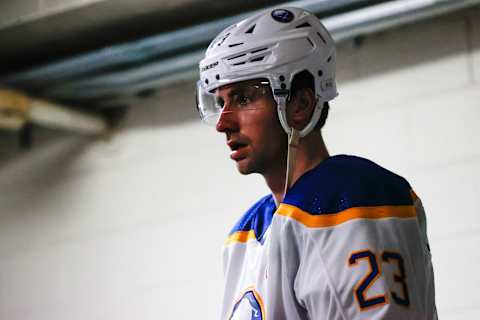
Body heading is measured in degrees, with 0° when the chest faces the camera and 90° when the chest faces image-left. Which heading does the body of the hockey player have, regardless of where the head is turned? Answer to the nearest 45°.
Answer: approximately 45°

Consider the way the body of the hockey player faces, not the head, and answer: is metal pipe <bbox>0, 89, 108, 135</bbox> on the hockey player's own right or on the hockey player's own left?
on the hockey player's own right

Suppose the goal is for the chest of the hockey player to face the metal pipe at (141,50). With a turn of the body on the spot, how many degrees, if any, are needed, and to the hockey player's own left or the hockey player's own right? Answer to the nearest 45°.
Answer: approximately 90° to the hockey player's own right

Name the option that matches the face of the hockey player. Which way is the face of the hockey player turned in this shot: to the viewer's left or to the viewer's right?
to the viewer's left
